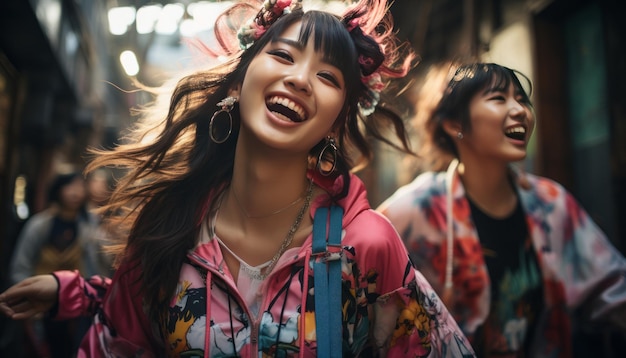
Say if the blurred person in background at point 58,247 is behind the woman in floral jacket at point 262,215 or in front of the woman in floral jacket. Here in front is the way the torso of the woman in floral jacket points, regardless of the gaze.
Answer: behind

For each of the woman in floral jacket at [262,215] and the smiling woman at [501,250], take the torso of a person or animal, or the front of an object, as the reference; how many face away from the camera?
0

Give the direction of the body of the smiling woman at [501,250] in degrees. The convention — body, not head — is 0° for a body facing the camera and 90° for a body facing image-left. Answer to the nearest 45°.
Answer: approximately 315°

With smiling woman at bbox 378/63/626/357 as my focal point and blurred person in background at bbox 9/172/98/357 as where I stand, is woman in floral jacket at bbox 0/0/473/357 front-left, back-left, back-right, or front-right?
front-right

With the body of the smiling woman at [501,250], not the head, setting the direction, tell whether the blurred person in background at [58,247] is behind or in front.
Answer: behind

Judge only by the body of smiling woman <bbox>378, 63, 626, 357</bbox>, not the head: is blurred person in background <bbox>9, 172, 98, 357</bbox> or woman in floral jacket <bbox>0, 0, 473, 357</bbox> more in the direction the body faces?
the woman in floral jacket

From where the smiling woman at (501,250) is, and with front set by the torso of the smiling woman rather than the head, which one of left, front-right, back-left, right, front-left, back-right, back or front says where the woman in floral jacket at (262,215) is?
right

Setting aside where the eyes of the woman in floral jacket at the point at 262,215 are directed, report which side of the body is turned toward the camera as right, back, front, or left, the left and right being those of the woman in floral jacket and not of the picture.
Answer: front

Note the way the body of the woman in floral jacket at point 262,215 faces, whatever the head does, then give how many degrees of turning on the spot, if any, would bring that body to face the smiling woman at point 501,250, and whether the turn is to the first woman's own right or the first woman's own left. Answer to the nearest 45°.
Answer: approximately 135° to the first woman's own left

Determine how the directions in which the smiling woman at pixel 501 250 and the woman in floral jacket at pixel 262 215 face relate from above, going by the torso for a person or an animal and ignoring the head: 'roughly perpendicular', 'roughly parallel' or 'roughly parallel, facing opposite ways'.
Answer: roughly parallel
